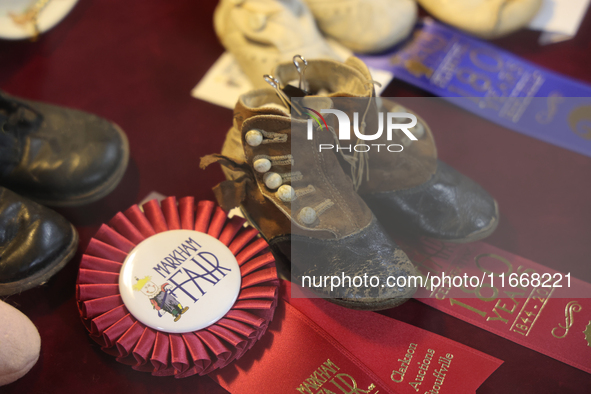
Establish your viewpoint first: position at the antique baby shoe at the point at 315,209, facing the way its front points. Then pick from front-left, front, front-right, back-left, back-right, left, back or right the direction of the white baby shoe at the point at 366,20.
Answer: back-left

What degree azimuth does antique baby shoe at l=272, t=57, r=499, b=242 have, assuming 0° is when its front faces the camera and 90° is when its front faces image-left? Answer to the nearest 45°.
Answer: approximately 315°

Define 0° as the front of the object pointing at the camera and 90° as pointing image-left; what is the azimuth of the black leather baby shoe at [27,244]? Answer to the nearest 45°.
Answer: approximately 270°

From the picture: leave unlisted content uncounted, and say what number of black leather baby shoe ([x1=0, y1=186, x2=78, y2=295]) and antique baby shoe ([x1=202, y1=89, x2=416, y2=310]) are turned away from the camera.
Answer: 0

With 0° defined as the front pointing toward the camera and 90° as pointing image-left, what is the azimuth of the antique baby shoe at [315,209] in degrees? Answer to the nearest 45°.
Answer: approximately 315°

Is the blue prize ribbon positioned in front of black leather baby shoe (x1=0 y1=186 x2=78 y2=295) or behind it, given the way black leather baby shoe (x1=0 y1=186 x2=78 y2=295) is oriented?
in front
